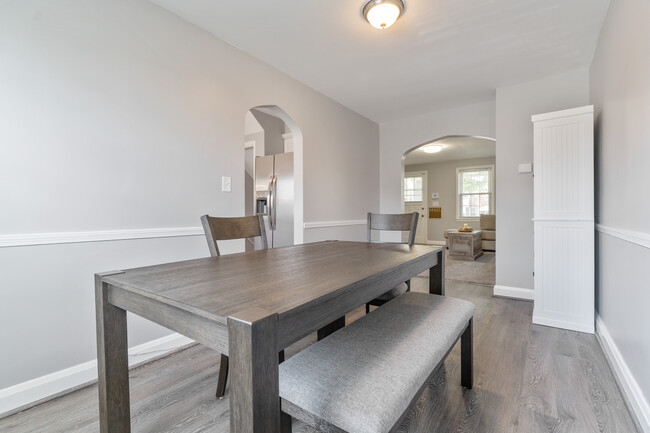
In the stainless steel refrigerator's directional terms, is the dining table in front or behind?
in front

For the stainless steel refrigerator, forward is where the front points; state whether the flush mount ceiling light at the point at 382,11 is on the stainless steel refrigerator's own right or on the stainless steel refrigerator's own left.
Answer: on the stainless steel refrigerator's own left

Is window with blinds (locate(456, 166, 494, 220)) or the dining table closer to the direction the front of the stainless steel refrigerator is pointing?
the dining table

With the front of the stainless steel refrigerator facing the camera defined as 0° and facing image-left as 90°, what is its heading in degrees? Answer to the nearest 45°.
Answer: approximately 45°

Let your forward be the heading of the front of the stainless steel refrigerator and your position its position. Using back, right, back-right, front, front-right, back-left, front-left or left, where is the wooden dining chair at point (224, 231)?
front-left

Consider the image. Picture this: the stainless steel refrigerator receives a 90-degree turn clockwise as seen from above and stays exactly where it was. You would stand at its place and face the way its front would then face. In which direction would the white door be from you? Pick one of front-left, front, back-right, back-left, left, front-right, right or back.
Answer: right

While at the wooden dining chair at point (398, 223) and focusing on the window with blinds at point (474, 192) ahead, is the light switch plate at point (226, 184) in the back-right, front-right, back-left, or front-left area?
back-left

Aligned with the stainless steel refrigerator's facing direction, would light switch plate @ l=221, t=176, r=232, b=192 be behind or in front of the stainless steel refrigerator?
in front

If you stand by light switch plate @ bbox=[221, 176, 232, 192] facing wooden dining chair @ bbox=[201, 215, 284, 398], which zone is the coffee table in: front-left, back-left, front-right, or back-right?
back-left

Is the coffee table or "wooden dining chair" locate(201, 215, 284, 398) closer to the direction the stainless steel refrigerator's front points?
the wooden dining chair

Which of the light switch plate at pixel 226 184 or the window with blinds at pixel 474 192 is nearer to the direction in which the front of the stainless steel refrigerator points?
the light switch plate
